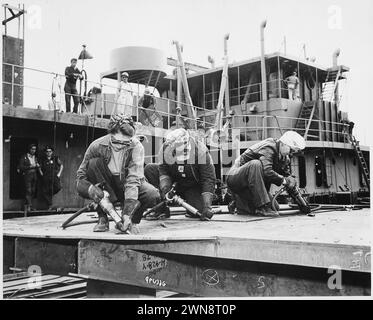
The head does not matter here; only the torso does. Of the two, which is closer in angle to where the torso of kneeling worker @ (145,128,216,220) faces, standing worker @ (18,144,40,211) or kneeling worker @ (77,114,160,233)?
the kneeling worker

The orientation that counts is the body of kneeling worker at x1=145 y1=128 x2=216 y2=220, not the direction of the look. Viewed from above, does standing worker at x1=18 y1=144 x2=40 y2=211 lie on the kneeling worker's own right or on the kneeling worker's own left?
on the kneeling worker's own right

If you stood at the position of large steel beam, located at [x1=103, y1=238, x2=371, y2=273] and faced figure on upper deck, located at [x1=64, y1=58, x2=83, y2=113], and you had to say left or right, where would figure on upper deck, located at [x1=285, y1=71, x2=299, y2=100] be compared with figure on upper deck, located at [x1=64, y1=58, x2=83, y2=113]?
right
